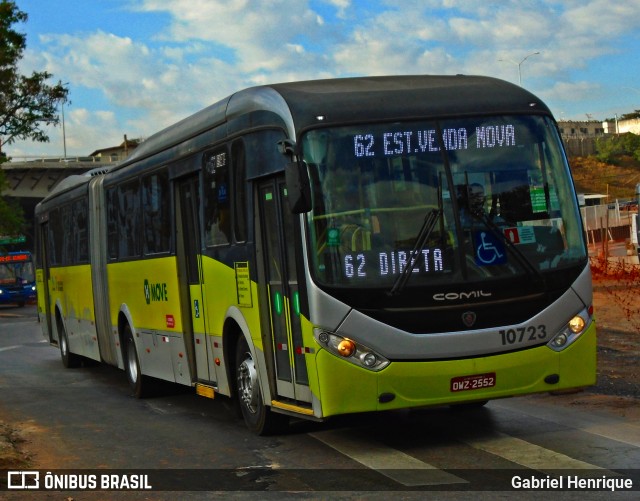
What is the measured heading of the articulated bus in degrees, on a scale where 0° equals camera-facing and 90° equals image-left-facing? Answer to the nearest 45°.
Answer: approximately 315°
